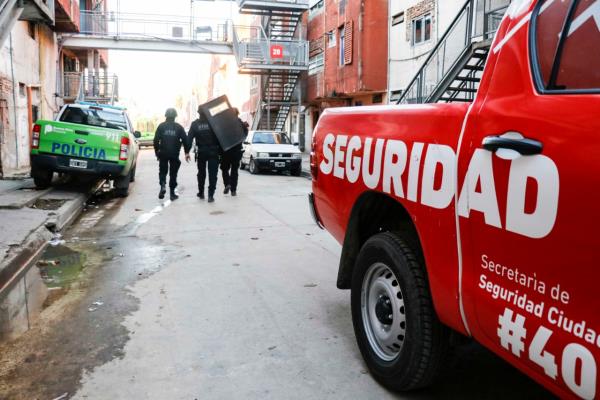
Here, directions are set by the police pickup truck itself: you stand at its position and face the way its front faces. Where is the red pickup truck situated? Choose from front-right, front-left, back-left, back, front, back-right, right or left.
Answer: back

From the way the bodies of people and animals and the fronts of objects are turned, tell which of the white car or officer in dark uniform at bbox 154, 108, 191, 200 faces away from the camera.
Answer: the officer in dark uniform

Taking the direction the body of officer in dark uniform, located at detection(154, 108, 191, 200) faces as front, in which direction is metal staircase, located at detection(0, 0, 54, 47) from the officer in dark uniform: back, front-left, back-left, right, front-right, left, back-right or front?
left

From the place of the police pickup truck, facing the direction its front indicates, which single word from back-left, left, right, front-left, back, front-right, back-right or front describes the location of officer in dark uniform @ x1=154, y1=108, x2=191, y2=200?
right

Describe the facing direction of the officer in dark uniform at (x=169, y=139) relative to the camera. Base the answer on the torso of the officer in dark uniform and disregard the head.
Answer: away from the camera

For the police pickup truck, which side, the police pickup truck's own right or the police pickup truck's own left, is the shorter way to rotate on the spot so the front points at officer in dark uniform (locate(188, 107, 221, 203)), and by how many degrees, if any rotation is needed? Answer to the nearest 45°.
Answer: approximately 90° to the police pickup truck's own right

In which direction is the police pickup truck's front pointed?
away from the camera

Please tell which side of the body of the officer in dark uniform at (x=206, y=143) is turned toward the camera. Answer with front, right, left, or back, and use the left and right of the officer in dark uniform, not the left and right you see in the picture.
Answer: back

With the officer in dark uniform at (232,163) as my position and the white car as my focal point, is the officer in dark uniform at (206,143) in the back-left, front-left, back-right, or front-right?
back-left
